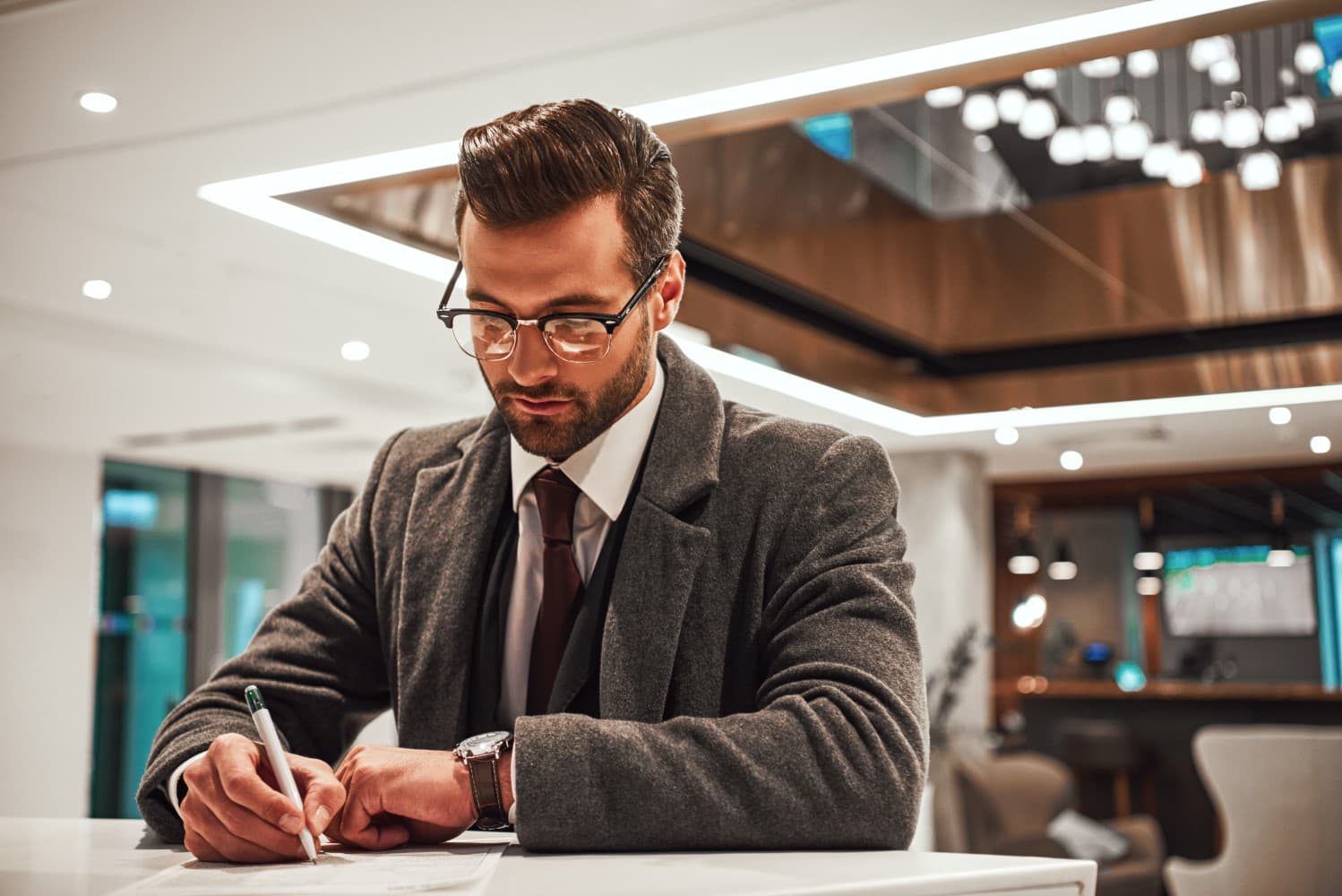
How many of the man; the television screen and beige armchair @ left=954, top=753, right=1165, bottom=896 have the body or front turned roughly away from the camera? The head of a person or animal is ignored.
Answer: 0

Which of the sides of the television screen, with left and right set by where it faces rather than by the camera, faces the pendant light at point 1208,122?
front

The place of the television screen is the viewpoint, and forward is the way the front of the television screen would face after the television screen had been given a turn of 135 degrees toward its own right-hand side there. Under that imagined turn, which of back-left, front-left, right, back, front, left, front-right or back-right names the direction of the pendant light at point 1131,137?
back-left

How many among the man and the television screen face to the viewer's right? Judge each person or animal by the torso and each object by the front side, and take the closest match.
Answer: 0

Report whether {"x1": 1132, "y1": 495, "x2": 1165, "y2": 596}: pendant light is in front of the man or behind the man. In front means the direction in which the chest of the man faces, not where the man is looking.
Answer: behind

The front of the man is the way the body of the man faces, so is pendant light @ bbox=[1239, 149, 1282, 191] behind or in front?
behind

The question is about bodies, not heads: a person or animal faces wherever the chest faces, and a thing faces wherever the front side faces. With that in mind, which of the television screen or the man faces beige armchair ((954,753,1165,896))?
the television screen

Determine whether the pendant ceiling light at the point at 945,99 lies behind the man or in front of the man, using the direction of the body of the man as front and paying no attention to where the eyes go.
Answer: behind

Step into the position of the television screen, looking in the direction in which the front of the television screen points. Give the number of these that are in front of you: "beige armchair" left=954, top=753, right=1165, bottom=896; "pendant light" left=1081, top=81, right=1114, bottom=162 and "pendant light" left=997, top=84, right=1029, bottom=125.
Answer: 3

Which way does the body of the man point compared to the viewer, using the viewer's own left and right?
facing the viewer and to the left of the viewer

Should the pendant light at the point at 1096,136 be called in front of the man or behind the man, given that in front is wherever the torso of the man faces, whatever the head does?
behind

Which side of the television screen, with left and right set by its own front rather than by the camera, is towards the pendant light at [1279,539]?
front

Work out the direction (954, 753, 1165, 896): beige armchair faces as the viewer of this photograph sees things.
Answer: facing the viewer and to the right of the viewer

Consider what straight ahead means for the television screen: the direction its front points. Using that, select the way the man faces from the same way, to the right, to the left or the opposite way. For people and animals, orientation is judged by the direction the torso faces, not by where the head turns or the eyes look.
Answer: the same way

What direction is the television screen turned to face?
toward the camera

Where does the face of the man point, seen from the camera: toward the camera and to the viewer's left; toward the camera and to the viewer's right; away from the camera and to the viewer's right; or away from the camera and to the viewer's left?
toward the camera and to the viewer's left

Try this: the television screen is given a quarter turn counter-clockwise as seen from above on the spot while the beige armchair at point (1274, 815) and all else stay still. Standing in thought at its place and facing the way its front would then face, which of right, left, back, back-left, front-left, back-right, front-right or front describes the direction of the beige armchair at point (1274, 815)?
right
